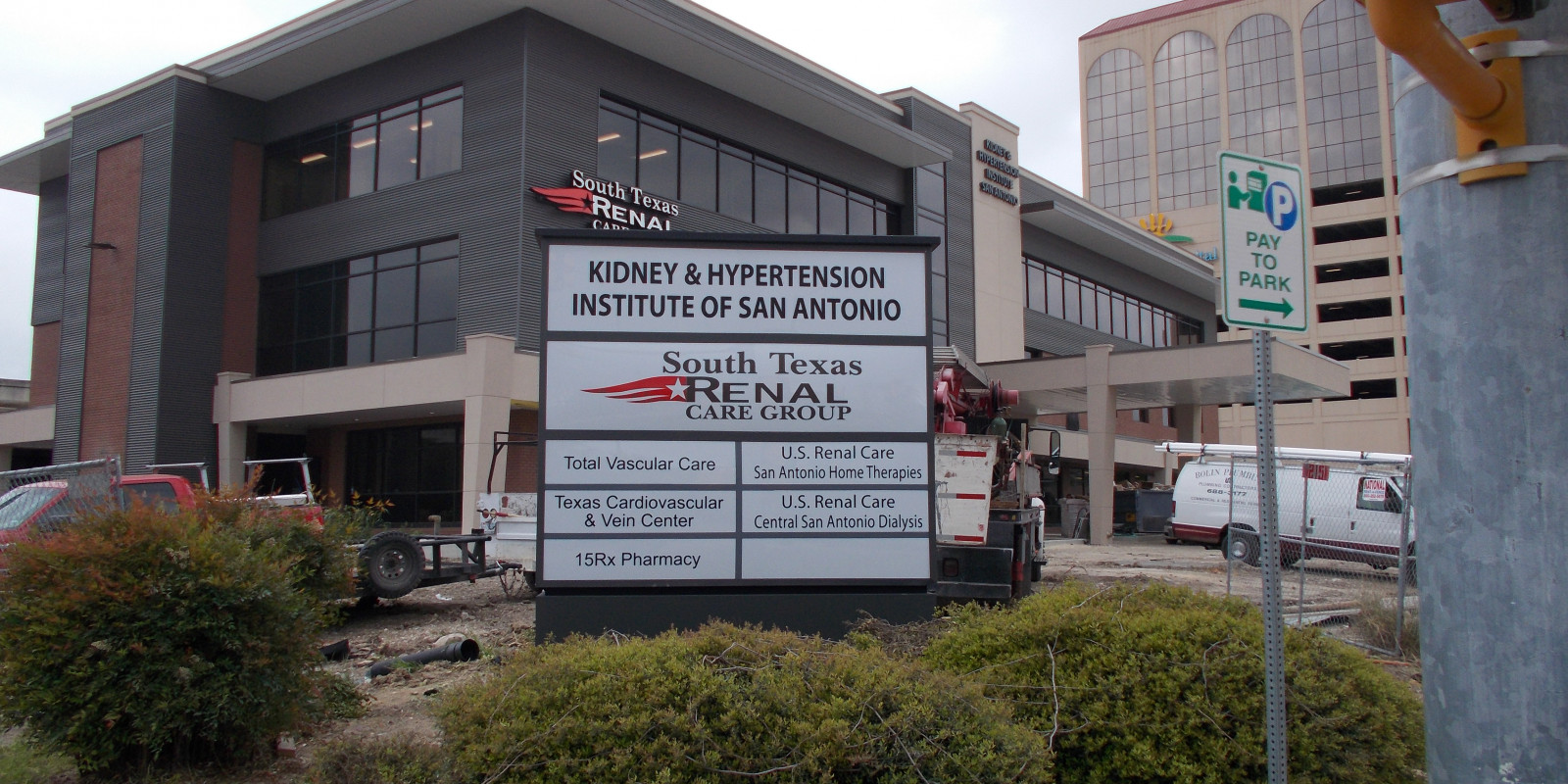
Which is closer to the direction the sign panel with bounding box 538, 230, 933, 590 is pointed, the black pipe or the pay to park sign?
the pay to park sign

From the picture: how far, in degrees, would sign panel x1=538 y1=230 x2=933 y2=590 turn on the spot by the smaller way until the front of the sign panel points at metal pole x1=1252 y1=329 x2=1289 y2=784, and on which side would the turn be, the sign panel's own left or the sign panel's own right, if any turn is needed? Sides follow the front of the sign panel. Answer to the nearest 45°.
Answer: approximately 45° to the sign panel's own left

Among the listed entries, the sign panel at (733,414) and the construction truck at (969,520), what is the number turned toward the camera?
1

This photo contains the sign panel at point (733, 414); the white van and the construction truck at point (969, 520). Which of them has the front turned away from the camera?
the construction truck

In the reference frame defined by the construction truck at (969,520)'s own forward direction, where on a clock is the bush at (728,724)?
The bush is roughly at 6 o'clock from the construction truck.

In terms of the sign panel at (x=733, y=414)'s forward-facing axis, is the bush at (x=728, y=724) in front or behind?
in front

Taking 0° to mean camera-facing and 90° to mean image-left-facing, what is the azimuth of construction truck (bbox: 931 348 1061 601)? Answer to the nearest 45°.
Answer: approximately 180°

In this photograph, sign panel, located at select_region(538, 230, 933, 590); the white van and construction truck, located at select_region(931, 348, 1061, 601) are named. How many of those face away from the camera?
1

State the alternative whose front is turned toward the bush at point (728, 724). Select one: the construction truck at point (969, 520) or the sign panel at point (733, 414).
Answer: the sign panel

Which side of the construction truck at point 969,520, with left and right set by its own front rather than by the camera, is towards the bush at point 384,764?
back

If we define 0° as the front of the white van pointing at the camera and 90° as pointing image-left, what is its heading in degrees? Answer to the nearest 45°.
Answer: approximately 315°

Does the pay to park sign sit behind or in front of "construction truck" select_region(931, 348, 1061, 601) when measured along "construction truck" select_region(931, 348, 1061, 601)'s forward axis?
behind

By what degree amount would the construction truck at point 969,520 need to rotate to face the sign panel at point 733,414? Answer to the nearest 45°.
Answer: approximately 180°

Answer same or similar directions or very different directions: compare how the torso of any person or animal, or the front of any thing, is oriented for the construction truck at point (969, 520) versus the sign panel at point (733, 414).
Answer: very different directions
